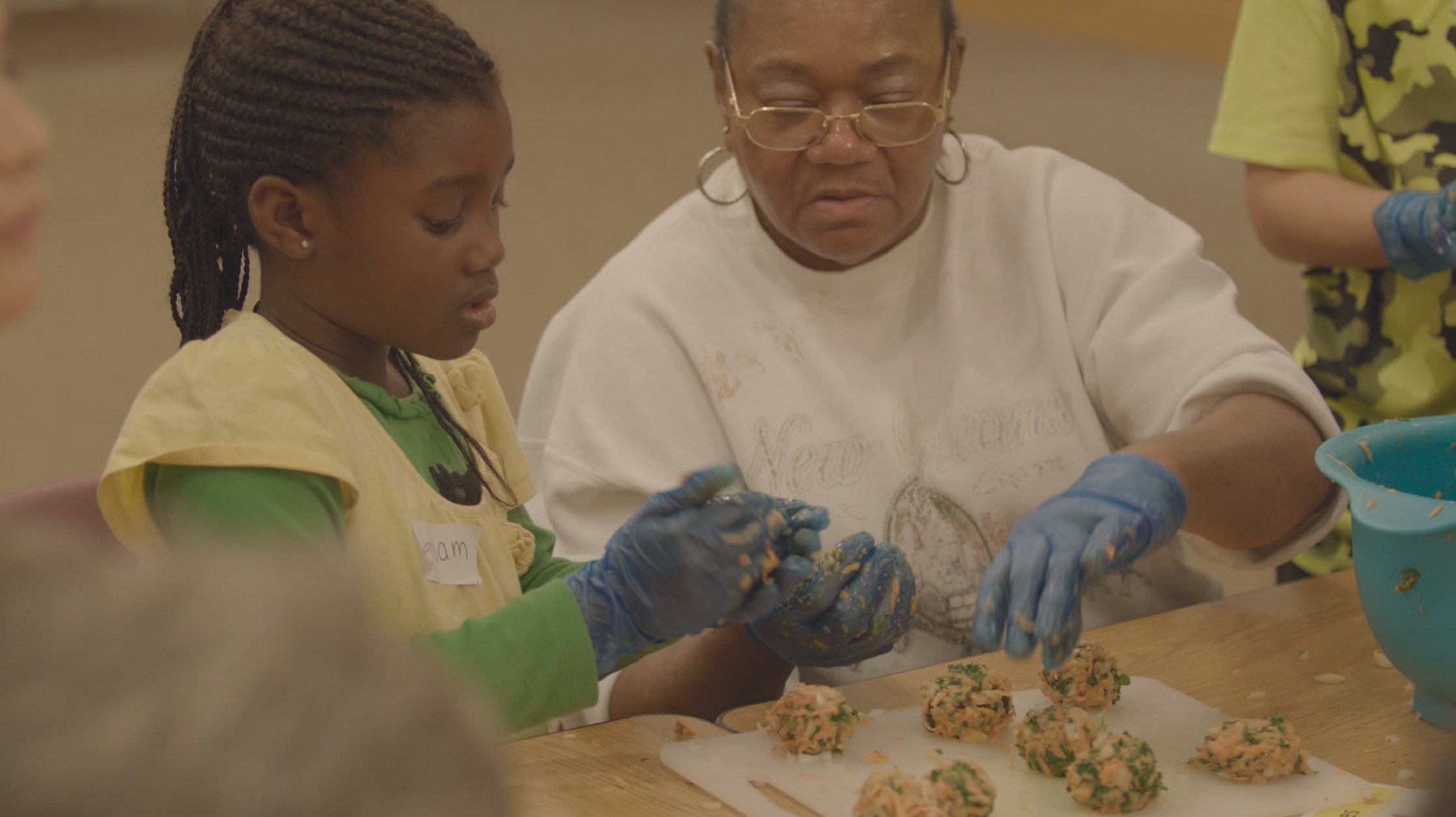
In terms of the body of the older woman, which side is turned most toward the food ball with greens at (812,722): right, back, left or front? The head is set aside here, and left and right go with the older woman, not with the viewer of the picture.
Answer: front

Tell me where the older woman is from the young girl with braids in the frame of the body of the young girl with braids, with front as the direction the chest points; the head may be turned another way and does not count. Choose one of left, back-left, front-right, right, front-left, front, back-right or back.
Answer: left

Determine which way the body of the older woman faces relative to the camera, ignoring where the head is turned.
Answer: toward the camera

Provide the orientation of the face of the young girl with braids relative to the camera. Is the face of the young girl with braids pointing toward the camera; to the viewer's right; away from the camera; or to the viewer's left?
to the viewer's right

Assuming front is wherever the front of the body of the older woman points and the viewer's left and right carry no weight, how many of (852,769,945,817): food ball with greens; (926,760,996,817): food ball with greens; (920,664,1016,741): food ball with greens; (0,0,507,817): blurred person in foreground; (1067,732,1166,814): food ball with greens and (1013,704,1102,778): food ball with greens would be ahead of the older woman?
6

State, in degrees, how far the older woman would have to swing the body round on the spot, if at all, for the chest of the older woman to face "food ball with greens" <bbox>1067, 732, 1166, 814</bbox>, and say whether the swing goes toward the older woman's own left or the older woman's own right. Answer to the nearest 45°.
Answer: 0° — they already face it
